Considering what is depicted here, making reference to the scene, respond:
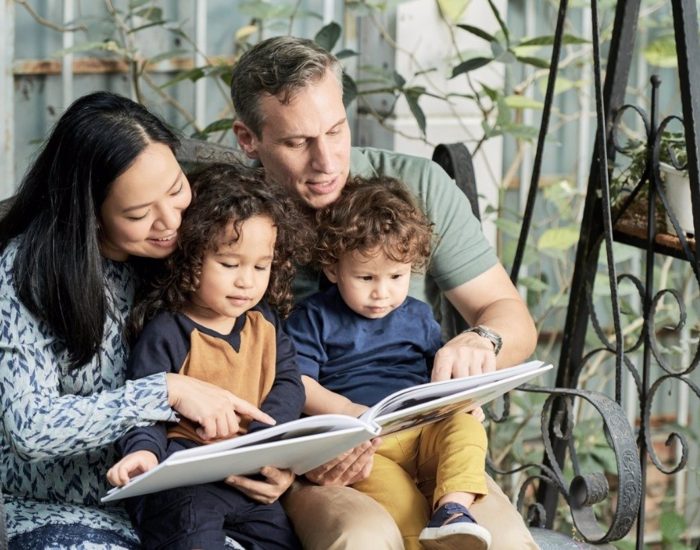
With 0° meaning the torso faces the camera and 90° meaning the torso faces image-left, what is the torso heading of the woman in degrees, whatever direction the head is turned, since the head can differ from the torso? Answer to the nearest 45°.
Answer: approximately 315°

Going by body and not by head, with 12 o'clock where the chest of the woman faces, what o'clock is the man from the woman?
The man is roughly at 9 o'clock from the woman.

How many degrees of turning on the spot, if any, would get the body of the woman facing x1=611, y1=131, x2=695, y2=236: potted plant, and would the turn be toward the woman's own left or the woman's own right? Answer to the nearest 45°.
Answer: approximately 90° to the woman's own left

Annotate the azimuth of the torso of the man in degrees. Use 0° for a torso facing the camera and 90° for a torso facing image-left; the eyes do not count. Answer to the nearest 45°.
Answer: approximately 0°

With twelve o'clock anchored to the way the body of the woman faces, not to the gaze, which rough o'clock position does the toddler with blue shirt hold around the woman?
The toddler with blue shirt is roughly at 10 o'clock from the woman.
